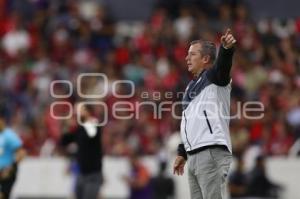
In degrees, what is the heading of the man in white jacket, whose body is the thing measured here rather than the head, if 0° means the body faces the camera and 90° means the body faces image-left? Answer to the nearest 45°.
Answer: approximately 45°

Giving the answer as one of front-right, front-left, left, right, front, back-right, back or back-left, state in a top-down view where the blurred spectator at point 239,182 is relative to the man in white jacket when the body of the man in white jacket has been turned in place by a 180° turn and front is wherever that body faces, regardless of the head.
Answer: front-left

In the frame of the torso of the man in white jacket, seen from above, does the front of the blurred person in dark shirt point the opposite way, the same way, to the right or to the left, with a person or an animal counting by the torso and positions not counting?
to the left

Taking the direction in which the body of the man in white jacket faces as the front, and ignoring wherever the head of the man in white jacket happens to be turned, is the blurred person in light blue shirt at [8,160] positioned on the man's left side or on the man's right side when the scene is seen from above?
on the man's right side

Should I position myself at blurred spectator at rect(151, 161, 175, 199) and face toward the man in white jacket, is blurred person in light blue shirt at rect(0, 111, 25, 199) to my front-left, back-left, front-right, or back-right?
front-right

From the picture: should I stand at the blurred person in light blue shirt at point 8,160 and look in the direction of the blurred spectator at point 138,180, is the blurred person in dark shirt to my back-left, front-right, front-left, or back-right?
front-right

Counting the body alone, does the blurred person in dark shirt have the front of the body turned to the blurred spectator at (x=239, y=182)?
no

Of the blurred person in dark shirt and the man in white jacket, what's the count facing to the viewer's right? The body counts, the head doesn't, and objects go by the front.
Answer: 0

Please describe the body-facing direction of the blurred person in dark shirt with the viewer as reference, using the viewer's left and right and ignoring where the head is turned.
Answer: facing the viewer

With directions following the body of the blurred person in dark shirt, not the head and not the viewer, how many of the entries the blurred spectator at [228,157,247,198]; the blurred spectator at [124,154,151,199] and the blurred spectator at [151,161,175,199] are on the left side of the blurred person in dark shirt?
0

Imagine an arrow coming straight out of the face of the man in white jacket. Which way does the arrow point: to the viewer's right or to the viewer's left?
to the viewer's left
